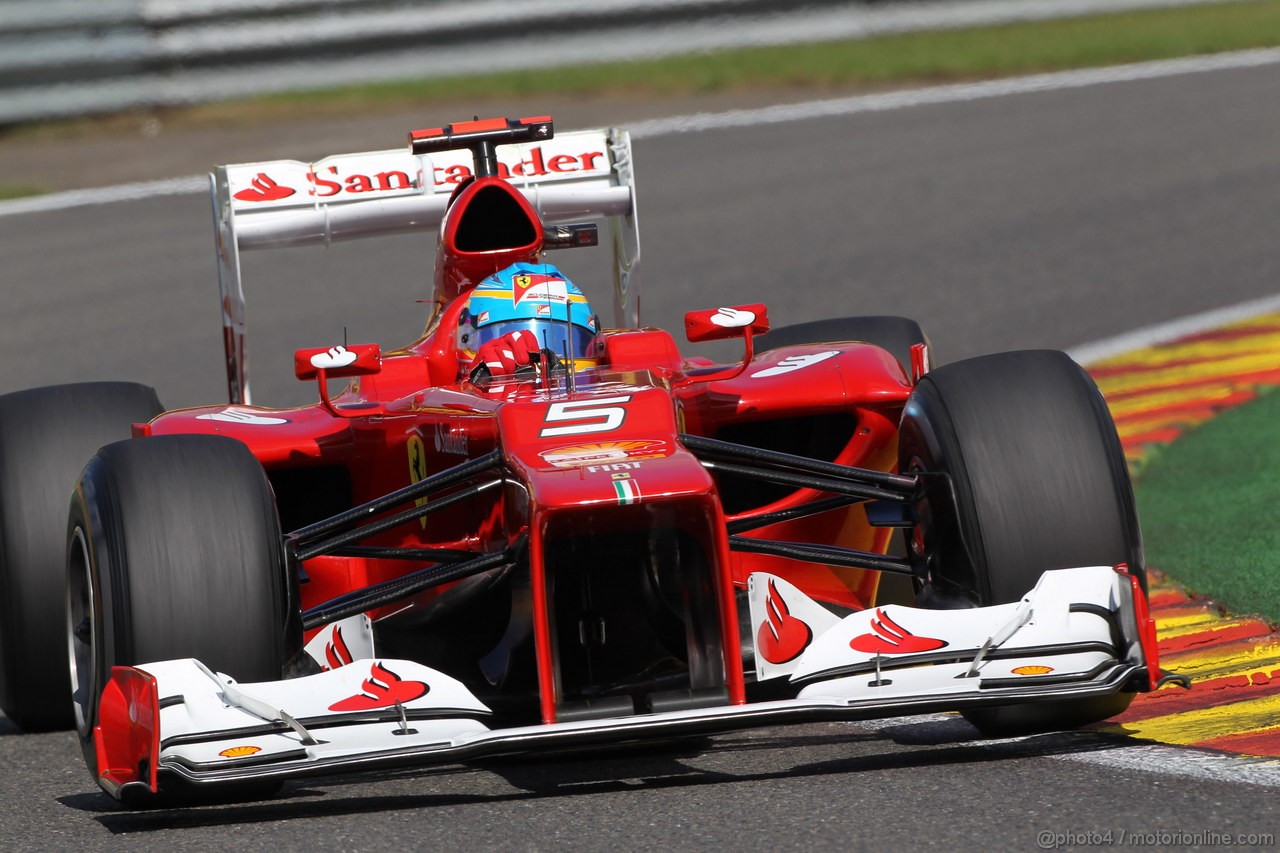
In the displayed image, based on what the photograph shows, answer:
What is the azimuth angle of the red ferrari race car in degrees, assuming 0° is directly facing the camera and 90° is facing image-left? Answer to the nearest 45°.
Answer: approximately 0°

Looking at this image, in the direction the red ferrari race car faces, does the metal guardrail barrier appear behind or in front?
behind
